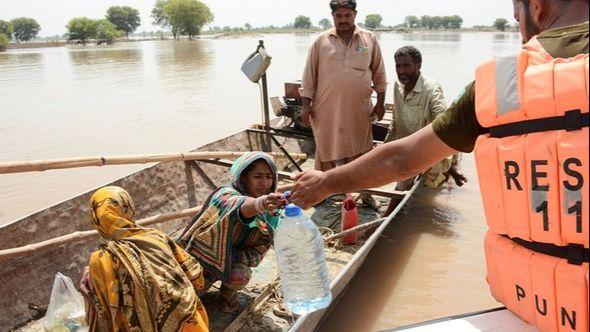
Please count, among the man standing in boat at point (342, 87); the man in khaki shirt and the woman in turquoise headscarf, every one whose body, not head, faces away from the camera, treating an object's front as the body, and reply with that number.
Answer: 0

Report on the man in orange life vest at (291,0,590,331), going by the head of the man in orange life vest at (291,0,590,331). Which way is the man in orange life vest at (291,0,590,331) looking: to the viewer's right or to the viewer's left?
to the viewer's left

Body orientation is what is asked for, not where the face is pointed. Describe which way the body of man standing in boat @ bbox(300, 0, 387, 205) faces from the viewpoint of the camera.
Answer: toward the camera

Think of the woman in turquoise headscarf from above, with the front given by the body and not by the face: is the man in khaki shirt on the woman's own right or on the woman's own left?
on the woman's own left

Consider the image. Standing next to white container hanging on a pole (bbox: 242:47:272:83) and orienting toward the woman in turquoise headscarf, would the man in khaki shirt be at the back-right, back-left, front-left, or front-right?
front-left

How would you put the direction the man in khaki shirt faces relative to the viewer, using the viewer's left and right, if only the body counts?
facing the viewer and to the left of the viewer

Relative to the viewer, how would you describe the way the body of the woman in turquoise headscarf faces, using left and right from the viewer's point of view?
facing the viewer and to the right of the viewer
